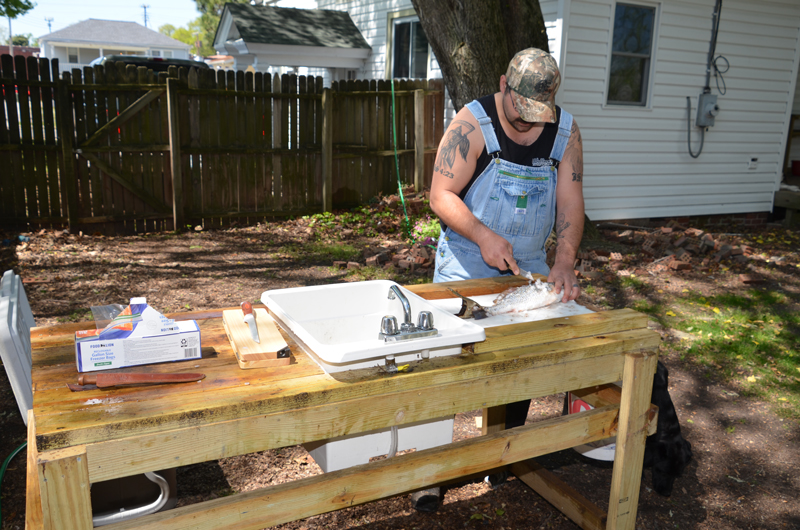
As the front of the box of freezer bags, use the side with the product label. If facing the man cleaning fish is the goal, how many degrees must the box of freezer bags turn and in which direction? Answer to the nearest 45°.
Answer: approximately 135° to its left
